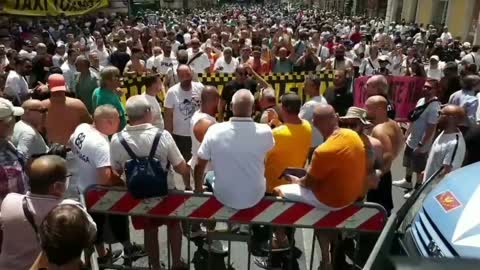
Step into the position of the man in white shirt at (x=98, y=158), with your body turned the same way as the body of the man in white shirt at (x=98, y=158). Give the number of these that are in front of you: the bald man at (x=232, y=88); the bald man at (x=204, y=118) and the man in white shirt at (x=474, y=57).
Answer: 3

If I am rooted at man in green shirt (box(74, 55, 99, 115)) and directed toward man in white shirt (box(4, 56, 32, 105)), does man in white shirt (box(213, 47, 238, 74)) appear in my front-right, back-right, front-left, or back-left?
back-right

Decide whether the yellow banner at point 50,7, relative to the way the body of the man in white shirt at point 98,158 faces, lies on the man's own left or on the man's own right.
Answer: on the man's own left

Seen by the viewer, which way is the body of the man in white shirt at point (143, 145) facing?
away from the camera

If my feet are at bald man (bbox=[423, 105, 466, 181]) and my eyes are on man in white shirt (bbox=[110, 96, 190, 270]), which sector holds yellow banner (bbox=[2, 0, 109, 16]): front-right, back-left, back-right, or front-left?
front-right

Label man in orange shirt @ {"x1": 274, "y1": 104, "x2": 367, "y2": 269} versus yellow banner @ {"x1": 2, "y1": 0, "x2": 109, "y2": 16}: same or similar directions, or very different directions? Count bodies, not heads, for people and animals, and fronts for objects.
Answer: very different directions

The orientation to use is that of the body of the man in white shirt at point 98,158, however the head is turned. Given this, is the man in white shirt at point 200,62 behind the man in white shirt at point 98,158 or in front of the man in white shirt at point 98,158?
in front

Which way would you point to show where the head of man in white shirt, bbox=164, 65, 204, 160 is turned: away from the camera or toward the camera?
toward the camera

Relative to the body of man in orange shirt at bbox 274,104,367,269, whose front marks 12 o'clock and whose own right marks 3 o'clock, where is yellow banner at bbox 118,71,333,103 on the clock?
The yellow banner is roughly at 1 o'clock from the man in orange shirt.

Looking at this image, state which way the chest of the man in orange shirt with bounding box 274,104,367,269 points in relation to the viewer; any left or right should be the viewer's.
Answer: facing away from the viewer and to the left of the viewer

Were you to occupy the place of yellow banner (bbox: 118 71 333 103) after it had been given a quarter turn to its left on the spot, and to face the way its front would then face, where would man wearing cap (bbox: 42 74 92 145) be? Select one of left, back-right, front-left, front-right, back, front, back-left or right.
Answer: back-right

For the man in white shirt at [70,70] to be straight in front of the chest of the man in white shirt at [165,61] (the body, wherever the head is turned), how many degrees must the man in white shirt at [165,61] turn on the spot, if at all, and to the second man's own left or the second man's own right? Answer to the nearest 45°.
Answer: approximately 45° to the second man's own right

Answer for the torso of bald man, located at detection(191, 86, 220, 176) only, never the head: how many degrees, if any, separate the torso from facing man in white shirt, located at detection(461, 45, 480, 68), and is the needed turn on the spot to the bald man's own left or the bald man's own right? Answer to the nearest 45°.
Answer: approximately 45° to the bald man's own right

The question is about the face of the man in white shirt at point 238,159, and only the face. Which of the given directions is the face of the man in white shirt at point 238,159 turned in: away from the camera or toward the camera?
away from the camera

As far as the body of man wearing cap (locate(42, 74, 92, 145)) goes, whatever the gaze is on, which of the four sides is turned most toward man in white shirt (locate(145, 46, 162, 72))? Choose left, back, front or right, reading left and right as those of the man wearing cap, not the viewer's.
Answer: front

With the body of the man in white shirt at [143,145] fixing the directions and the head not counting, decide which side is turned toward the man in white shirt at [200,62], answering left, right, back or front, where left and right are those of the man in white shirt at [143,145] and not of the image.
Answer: front

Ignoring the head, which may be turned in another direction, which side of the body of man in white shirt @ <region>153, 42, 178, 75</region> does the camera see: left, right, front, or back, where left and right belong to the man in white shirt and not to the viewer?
front

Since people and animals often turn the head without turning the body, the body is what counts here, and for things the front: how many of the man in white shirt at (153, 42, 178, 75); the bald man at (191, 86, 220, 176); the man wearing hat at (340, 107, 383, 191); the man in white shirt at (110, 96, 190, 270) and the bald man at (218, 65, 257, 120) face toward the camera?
2

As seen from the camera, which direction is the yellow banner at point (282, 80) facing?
toward the camera
